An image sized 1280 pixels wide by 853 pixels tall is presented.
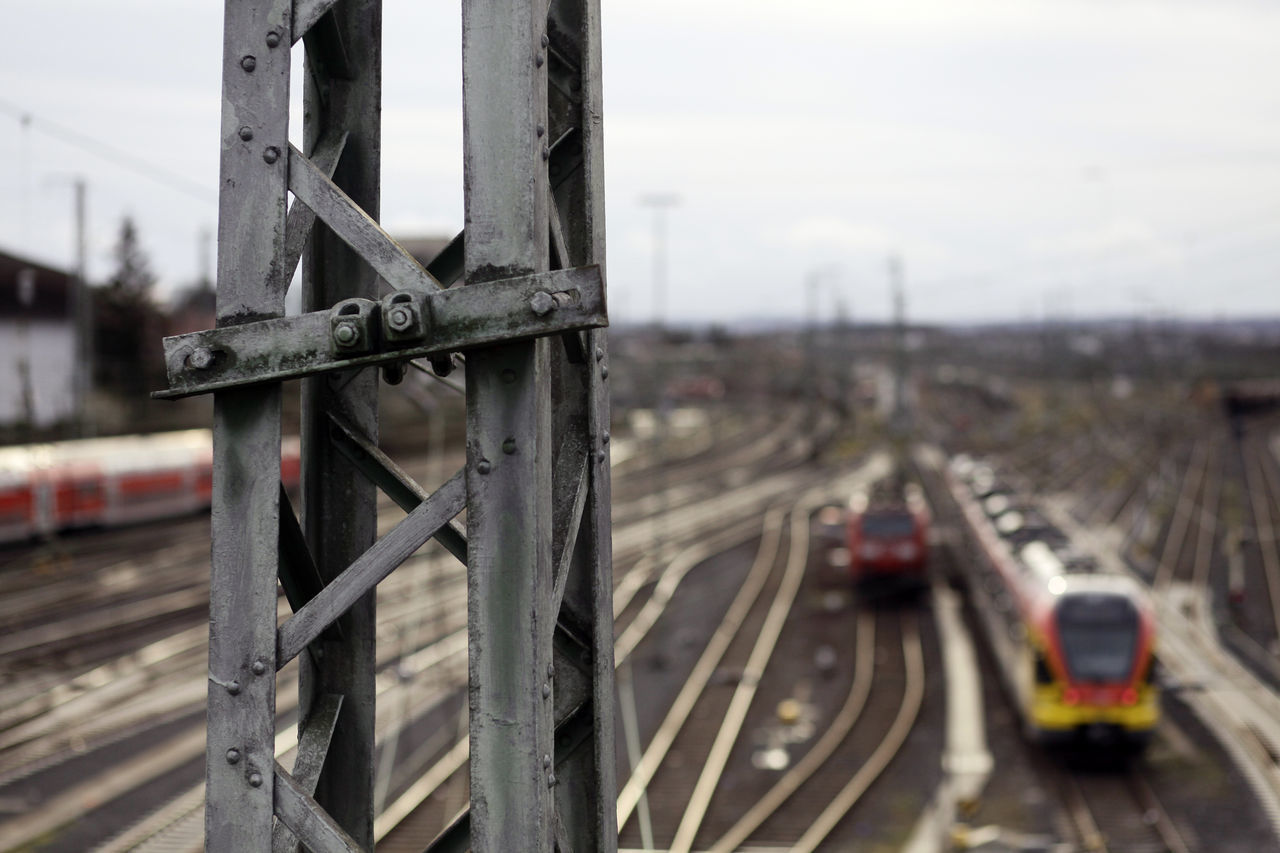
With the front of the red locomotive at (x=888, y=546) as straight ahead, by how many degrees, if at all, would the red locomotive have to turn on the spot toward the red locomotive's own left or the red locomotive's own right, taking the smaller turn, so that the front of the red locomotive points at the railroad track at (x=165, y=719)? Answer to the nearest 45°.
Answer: approximately 45° to the red locomotive's own right

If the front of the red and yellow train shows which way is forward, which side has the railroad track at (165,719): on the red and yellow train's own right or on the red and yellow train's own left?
on the red and yellow train's own right

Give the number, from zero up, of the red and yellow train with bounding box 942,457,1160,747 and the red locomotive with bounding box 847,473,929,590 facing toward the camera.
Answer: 2

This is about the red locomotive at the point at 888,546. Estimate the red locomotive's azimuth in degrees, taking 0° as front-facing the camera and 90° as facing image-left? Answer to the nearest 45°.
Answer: approximately 0°

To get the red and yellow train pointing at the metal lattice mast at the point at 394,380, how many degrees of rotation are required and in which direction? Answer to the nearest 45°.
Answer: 0° — it already faces it

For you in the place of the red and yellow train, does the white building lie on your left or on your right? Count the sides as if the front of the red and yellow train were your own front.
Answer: on your right

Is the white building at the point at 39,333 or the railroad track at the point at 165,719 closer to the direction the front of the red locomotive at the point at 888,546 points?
the railroad track

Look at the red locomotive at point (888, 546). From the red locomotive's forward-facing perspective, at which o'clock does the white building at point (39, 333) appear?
The white building is roughly at 4 o'clock from the red locomotive.

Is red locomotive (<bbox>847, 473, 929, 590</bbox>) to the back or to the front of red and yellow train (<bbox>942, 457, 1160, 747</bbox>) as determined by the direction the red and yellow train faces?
to the back
